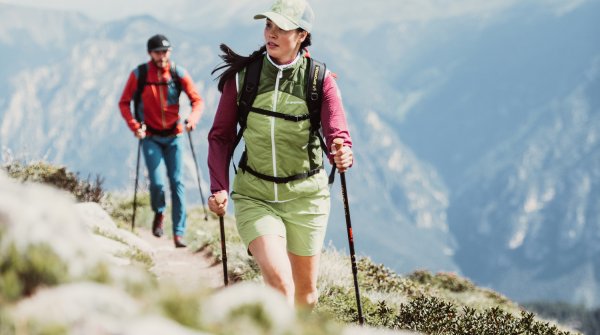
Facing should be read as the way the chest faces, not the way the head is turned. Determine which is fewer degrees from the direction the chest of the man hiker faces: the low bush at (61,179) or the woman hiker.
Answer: the woman hiker

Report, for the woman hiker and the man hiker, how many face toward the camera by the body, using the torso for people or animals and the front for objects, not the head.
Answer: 2

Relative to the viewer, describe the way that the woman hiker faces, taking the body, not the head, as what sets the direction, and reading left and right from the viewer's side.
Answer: facing the viewer

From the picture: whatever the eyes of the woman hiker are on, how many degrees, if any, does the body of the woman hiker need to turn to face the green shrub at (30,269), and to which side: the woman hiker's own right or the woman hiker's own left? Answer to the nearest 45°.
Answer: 0° — they already face it

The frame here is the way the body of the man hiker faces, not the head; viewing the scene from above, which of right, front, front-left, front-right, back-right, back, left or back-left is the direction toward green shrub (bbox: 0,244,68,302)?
front

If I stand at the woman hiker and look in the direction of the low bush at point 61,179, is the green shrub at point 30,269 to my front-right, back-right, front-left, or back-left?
back-left

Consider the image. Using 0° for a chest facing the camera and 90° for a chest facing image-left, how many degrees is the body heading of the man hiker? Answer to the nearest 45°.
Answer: approximately 0°

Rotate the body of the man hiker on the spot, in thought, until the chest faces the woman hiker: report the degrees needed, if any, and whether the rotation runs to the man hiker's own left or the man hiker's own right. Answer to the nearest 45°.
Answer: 0° — they already face them

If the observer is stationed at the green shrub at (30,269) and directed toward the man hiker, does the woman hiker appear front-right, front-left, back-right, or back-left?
front-right

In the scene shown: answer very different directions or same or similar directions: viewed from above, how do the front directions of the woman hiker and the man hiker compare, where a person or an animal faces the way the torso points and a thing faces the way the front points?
same or similar directions

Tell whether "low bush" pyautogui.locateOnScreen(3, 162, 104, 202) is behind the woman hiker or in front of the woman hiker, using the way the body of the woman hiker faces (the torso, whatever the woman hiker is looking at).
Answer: behind
